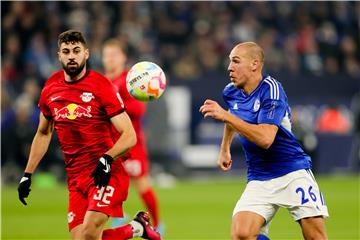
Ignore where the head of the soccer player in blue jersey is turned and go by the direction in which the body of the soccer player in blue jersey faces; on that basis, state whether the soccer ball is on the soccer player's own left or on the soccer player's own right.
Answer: on the soccer player's own right

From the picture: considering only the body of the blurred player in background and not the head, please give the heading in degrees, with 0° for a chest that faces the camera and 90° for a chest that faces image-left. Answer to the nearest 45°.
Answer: approximately 45°

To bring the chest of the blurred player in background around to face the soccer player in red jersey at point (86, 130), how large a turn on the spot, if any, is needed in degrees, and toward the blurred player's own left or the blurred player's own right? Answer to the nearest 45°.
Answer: approximately 45° to the blurred player's own left

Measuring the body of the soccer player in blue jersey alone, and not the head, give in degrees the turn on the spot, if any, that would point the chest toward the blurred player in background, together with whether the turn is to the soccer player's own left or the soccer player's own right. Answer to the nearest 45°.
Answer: approximately 90° to the soccer player's own right

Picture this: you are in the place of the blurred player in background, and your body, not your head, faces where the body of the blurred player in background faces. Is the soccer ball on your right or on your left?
on your left
